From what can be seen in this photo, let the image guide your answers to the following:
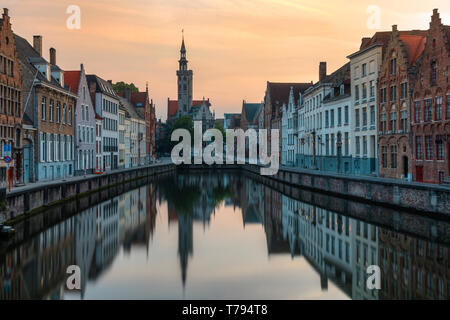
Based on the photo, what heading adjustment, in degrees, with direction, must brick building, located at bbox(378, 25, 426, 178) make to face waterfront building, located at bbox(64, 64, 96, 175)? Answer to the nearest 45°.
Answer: approximately 45° to its right

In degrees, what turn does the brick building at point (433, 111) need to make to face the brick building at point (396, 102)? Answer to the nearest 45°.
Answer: approximately 90° to its right

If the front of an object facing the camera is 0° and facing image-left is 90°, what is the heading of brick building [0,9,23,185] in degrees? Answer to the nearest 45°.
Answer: approximately 315°

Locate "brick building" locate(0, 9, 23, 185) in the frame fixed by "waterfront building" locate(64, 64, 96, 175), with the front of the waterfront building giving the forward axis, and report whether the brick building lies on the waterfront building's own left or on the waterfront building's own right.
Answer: on the waterfront building's own right

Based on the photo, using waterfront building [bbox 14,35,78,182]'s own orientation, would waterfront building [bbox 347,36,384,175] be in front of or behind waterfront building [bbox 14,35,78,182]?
in front

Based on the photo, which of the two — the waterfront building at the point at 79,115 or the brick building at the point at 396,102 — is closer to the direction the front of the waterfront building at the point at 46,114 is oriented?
the brick building

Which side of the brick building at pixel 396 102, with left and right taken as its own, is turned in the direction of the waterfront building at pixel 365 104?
right

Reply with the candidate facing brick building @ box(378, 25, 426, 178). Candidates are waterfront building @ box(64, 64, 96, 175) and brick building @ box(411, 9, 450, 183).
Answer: the waterfront building

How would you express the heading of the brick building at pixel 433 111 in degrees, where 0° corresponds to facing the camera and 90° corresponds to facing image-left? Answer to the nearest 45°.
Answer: approximately 45°

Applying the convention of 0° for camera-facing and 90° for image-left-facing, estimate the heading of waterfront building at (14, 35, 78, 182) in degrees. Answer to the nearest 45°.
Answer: approximately 315°

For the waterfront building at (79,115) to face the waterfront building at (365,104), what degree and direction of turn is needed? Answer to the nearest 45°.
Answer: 0° — it already faces it

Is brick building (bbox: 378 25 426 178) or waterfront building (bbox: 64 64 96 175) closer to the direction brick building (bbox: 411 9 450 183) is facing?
the waterfront building

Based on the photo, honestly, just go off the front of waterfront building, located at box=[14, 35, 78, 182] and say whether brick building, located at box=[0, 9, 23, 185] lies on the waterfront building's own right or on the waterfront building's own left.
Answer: on the waterfront building's own right
